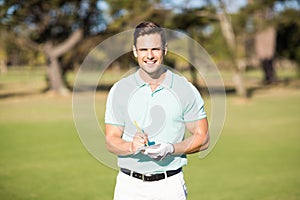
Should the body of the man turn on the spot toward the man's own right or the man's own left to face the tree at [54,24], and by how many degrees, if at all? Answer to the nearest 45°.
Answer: approximately 180°

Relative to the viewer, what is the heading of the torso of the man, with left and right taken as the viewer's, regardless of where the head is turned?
facing the viewer

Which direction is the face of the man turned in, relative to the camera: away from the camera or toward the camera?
toward the camera
